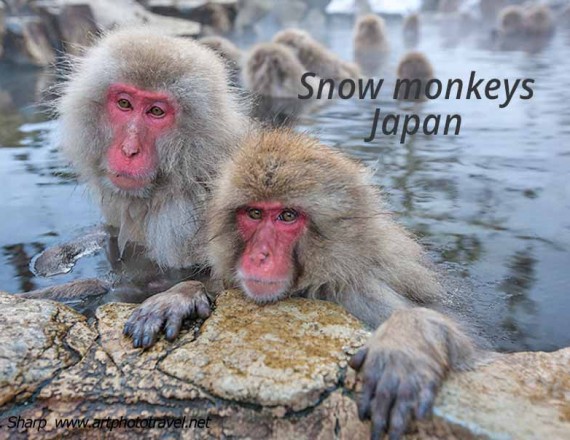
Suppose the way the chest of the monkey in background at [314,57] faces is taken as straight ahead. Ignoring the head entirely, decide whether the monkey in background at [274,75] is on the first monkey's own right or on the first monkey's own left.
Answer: on the first monkey's own left

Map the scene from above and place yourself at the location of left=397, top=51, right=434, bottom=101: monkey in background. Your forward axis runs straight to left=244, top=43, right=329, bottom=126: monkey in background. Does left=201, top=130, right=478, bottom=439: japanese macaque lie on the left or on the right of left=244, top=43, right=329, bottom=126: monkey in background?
left

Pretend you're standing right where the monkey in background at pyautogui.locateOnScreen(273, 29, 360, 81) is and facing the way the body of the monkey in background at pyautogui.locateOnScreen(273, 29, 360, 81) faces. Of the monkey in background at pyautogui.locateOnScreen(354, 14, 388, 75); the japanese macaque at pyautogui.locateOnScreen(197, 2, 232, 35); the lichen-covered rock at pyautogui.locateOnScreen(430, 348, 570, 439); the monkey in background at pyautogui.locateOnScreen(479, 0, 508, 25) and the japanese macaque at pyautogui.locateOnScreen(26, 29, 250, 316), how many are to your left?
2
